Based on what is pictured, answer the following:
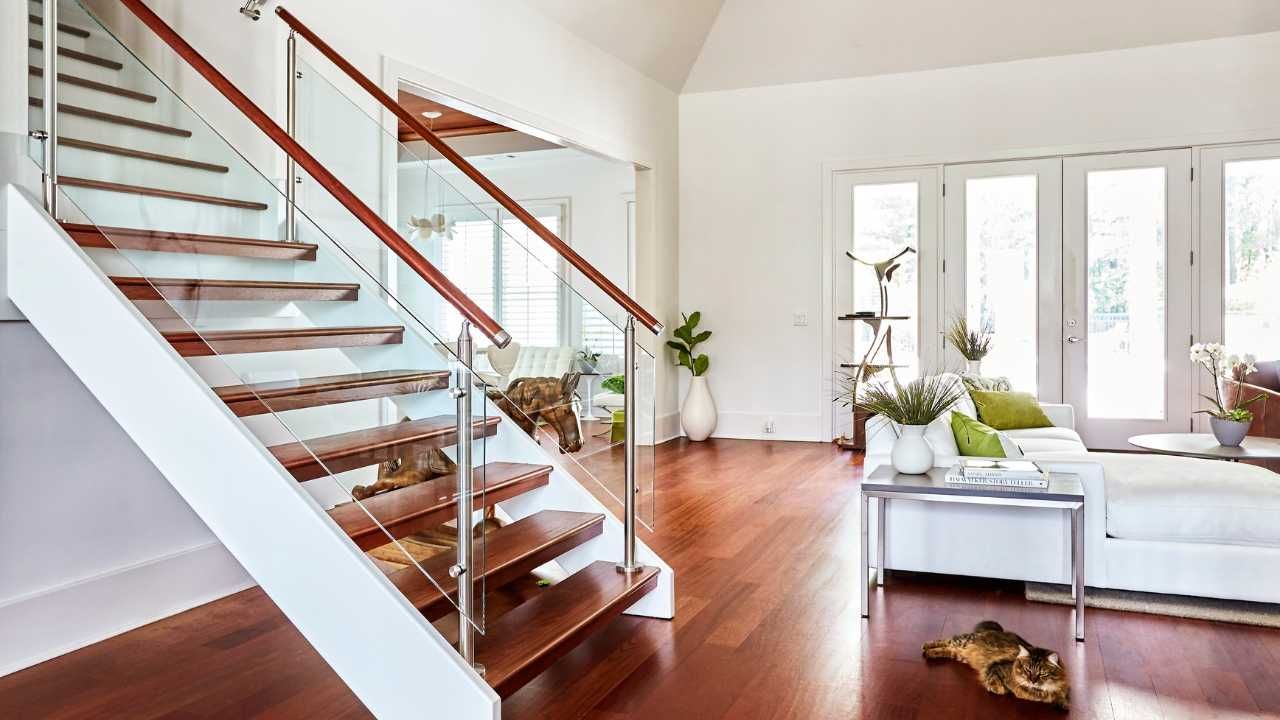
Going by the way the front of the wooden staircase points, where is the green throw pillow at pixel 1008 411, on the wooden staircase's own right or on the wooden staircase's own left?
on the wooden staircase's own left

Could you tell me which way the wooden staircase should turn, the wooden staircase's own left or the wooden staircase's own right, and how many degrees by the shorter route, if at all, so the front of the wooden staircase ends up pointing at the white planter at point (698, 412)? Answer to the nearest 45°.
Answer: approximately 90° to the wooden staircase's own left

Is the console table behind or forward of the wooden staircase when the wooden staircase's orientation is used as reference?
forward

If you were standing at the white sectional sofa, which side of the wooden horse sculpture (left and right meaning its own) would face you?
front

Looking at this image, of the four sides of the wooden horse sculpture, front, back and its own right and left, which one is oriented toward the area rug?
front

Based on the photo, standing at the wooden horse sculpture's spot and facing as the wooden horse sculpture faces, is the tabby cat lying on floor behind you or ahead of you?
ahead

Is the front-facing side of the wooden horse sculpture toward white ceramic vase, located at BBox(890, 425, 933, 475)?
yes

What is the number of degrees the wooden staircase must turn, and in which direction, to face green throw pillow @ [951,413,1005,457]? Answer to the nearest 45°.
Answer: approximately 45° to its left

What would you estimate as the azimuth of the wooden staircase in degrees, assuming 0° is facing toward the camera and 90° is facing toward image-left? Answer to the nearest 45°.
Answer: approximately 315°

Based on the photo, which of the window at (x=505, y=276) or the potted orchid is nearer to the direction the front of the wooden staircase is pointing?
the potted orchid

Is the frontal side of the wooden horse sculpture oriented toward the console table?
yes

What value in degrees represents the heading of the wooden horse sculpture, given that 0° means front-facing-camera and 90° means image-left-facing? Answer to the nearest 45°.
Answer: approximately 270°

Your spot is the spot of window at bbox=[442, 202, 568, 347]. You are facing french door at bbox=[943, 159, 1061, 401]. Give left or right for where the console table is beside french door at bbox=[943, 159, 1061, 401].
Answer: right

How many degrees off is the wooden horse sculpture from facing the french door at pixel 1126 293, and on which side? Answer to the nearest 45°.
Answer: approximately 45° to its left
